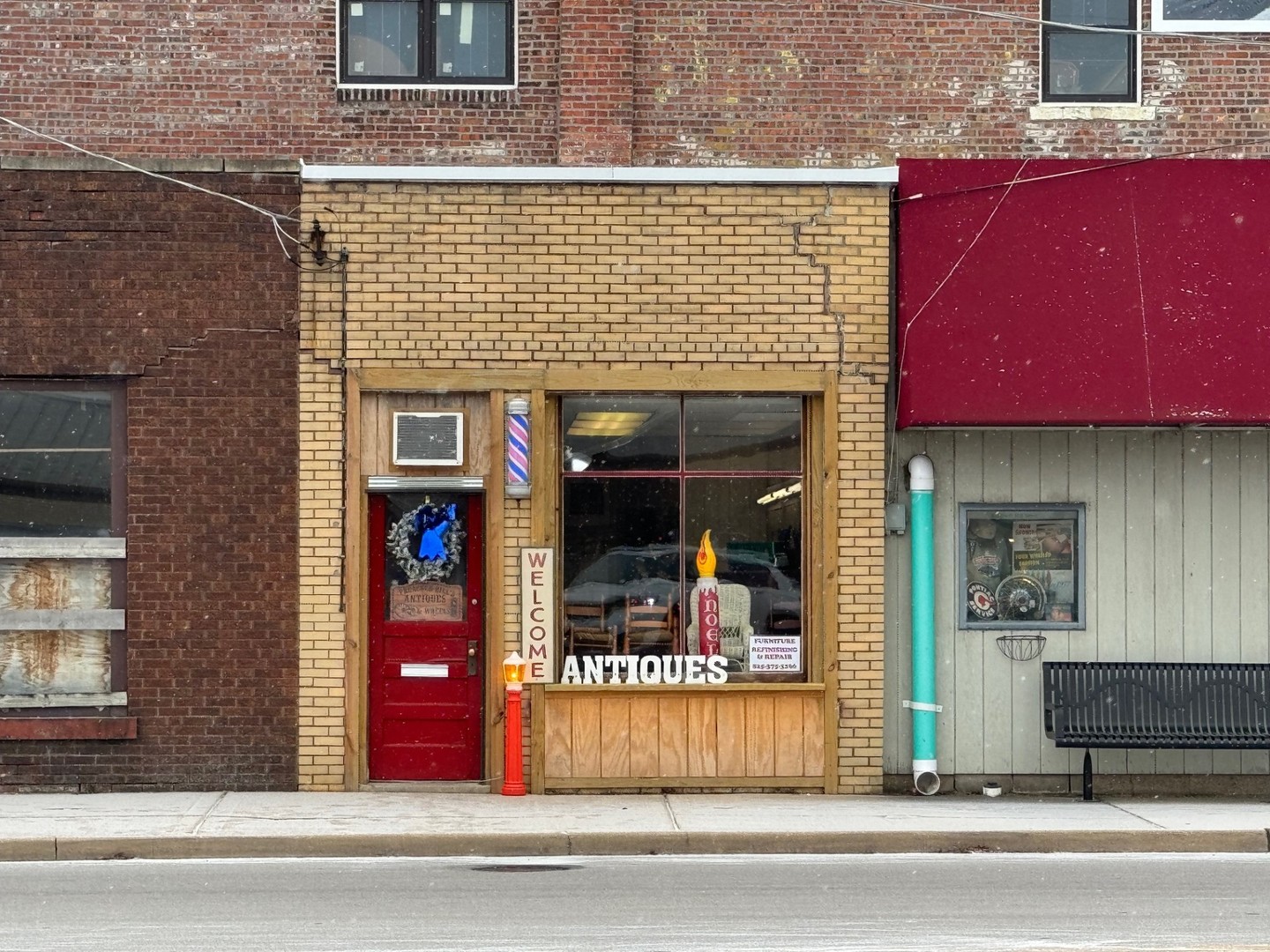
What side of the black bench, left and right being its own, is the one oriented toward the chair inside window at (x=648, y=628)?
right

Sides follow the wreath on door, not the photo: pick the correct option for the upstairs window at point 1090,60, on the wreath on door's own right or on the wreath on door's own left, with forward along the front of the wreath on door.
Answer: on the wreath on door's own left

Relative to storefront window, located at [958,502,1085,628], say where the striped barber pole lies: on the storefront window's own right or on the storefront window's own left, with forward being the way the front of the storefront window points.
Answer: on the storefront window's own right

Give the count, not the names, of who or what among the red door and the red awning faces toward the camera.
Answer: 2

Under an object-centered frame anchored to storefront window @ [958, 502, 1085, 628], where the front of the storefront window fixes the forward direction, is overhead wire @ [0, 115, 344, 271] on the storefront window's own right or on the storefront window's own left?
on the storefront window's own right

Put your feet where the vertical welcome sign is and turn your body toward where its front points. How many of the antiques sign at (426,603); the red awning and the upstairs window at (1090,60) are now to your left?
2

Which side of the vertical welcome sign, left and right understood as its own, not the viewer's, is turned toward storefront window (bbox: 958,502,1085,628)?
left
